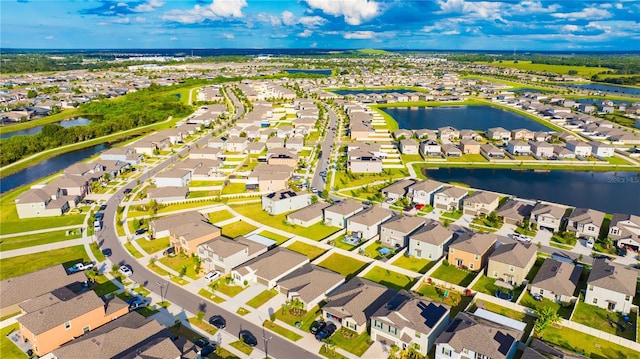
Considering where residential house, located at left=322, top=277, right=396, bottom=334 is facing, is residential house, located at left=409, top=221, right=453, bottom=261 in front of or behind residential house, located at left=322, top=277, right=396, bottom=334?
behind

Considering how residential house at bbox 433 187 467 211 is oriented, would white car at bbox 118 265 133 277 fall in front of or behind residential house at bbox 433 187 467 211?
in front

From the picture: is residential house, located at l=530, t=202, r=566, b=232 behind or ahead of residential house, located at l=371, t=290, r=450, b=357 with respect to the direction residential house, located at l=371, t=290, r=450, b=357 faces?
behind

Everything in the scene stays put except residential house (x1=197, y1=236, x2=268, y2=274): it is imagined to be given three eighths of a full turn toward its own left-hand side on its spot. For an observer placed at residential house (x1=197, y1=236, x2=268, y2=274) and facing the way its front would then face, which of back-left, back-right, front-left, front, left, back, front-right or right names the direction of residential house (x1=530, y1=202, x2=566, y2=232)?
front

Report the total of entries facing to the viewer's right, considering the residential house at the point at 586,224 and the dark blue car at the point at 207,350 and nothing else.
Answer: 0

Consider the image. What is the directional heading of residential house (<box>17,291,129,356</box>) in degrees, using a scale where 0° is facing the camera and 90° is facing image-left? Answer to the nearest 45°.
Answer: approximately 225°

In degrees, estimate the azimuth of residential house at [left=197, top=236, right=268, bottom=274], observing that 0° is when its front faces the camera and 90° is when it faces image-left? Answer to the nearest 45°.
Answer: approximately 45°

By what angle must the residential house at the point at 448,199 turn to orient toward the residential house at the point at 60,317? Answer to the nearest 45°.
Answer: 0° — it already faces it

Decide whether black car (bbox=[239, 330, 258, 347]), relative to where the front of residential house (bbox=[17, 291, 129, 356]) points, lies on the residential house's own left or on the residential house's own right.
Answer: on the residential house's own right

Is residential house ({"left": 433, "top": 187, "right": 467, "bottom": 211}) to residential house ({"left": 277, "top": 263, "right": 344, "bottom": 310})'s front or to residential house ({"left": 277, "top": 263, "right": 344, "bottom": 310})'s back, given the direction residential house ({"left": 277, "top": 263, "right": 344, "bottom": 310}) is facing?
to the back
